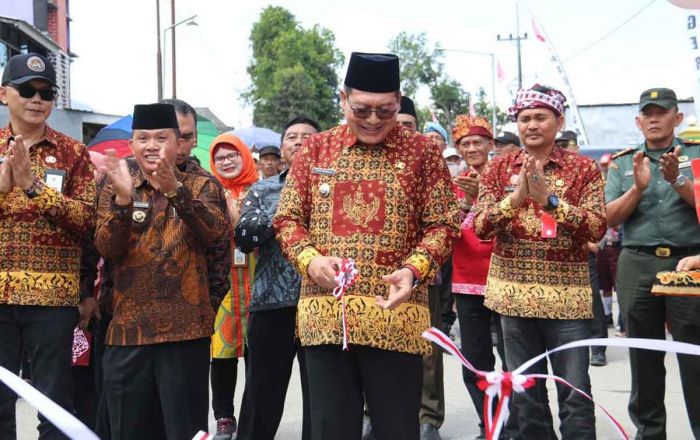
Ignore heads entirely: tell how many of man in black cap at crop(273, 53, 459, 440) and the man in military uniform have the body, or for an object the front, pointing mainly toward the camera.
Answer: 2

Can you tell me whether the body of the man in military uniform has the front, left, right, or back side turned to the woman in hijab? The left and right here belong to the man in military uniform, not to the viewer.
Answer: right

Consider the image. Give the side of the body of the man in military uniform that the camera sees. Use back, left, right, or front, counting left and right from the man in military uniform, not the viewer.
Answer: front

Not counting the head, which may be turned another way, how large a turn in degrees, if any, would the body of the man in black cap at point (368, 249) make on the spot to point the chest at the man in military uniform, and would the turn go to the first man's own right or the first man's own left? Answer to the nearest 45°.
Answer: approximately 135° to the first man's own left

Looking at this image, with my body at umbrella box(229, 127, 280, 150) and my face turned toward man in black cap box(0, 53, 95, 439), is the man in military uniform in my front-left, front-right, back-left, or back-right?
front-left

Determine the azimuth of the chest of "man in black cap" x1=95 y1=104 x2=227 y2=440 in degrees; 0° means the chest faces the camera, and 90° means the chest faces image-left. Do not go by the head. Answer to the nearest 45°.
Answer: approximately 0°

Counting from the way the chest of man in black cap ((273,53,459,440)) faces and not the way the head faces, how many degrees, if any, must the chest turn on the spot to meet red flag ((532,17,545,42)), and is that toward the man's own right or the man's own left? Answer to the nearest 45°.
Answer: approximately 180°

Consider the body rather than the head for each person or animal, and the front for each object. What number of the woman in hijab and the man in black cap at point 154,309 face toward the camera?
2

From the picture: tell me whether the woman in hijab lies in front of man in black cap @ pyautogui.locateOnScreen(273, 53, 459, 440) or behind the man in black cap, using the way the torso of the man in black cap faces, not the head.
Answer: behind

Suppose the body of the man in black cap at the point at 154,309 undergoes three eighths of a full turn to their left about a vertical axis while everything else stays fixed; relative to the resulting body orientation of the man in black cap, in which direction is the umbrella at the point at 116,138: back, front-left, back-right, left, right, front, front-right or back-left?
front-left
